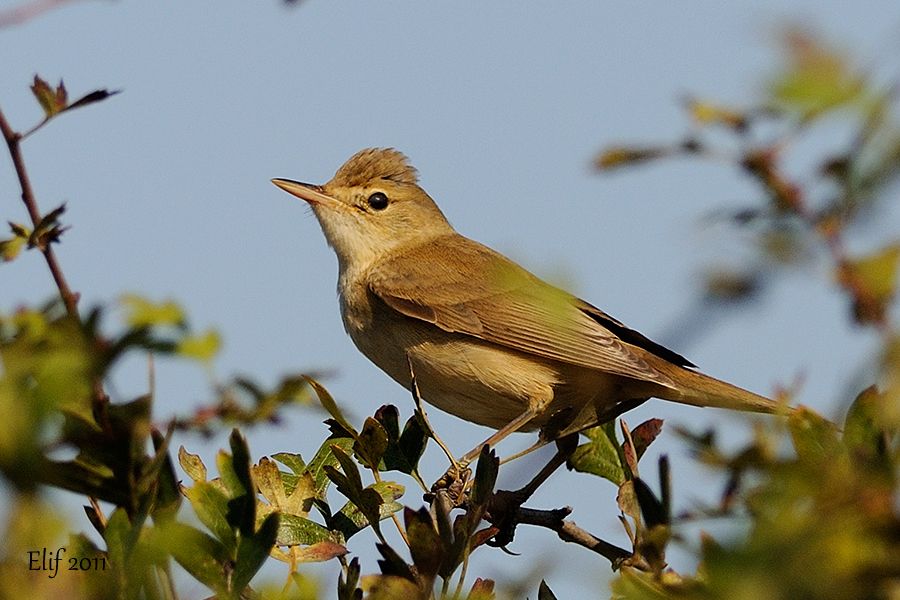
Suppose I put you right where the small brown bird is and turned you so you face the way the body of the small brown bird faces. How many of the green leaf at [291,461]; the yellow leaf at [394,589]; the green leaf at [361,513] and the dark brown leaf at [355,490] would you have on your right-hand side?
0

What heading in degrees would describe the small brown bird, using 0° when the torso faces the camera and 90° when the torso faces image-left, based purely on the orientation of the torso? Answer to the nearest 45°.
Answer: approximately 90°

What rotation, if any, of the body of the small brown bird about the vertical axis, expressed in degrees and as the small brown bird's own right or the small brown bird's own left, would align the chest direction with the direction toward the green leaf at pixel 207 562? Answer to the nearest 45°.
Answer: approximately 90° to the small brown bird's own left

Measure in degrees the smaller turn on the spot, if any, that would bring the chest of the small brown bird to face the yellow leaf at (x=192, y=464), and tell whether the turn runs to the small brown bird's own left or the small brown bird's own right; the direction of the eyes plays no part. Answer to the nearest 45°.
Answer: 0° — it already faces it

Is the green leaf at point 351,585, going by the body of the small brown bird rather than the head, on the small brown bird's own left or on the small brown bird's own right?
on the small brown bird's own left

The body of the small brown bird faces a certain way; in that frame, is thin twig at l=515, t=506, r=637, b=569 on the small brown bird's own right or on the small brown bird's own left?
on the small brown bird's own left

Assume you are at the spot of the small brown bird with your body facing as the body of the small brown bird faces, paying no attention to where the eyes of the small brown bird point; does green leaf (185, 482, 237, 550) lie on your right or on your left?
on your left

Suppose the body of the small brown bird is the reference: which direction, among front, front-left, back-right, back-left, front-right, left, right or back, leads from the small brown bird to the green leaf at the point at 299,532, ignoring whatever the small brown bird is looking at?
front

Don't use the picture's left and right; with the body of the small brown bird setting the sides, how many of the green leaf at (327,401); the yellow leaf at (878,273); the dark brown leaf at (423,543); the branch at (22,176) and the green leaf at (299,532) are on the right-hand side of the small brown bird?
0
